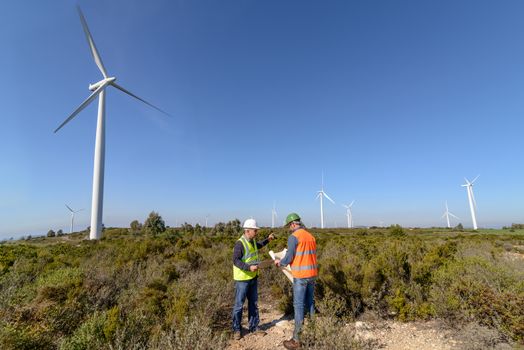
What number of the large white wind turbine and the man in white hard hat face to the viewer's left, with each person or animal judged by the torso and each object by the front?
0

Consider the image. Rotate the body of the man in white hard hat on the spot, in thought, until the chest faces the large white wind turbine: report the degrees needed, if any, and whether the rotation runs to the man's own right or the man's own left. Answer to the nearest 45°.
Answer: approximately 180°

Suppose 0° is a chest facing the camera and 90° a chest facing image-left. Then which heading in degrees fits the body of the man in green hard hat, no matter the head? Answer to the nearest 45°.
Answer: approximately 135°

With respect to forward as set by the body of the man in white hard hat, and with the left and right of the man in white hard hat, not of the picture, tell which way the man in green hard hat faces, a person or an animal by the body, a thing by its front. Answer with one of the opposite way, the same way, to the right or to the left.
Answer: the opposite way

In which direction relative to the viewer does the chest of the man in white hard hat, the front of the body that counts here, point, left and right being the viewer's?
facing the viewer and to the right of the viewer

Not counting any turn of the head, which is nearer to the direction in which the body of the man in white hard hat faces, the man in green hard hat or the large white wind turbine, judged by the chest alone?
the man in green hard hat

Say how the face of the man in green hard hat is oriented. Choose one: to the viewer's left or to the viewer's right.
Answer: to the viewer's left

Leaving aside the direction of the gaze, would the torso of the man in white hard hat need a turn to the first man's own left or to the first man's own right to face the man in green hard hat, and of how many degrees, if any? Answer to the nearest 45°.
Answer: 0° — they already face them

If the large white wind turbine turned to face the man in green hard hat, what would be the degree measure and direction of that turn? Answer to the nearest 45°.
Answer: approximately 45° to its right

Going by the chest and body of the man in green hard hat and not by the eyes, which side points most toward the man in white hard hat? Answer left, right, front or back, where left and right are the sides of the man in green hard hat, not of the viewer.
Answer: front

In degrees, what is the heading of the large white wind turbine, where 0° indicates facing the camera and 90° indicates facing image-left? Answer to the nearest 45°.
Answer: approximately 315°

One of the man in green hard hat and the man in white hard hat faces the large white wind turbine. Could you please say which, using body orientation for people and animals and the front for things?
the man in green hard hat

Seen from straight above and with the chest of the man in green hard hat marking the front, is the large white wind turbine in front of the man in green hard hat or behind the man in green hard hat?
in front
